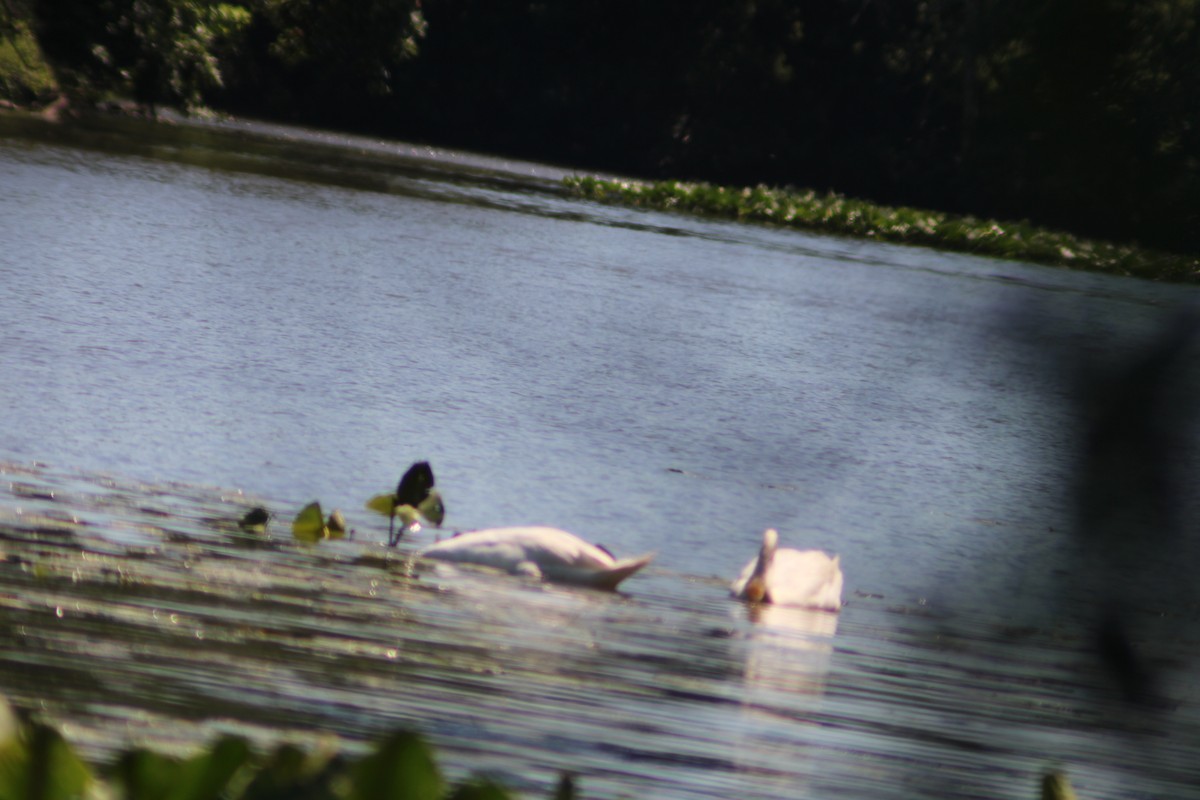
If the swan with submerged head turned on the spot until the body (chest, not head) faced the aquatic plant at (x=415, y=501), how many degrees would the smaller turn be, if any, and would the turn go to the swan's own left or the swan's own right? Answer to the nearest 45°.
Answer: approximately 45° to the swan's own right

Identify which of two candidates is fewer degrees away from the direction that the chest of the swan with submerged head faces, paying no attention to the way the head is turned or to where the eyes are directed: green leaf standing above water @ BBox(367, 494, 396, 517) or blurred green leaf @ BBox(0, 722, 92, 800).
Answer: the green leaf standing above water

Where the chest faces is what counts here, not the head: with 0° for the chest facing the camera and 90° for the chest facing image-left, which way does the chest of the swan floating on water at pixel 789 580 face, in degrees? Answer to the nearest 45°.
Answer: approximately 45°

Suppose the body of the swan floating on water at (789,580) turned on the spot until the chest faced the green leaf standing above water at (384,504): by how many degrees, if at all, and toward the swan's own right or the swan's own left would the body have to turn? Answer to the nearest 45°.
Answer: approximately 45° to the swan's own right

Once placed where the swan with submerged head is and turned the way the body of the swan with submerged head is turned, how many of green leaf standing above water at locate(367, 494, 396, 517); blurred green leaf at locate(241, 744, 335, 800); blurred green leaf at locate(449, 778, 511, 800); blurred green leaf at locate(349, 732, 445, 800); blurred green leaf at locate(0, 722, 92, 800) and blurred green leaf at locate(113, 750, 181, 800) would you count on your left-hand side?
5

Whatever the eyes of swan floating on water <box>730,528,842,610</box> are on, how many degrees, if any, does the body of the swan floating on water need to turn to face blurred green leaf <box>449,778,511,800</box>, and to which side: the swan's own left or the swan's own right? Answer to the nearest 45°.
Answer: approximately 45° to the swan's own left

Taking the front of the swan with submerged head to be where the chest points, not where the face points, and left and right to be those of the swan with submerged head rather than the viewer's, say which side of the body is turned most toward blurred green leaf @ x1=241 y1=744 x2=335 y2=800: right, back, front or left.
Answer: left

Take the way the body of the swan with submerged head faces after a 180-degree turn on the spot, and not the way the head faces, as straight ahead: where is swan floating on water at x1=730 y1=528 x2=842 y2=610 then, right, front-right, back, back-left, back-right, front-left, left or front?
front

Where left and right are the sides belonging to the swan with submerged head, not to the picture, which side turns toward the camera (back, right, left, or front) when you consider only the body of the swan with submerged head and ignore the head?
left

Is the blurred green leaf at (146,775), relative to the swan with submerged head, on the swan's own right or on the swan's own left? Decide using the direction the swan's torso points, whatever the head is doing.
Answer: on the swan's own left
